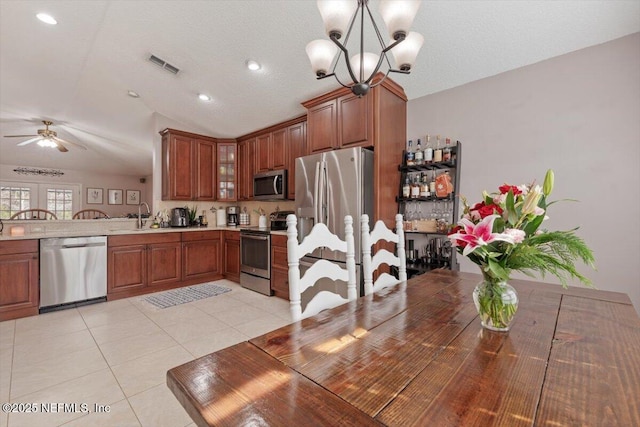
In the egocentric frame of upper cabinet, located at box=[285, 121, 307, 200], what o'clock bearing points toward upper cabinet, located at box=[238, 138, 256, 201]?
upper cabinet, located at box=[238, 138, 256, 201] is roughly at 3 o'clock from upper cabinet, located at box=[285, 121, 307, 200].

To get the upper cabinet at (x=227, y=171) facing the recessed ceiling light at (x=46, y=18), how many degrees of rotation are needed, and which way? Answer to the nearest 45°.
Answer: approximately 45° to its right

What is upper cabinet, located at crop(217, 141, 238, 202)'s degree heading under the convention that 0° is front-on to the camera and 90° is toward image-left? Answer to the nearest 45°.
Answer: approximately 0°

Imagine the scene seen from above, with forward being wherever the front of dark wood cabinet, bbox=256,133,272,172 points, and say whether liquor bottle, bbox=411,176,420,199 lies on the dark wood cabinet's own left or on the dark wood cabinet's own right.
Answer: on the dark wood cabinet's own left

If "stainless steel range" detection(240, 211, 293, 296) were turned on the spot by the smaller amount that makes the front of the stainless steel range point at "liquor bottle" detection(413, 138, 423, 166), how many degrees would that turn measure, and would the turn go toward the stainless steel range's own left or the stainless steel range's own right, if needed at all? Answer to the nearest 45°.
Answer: approximately 90° to the stainless steel range's own left

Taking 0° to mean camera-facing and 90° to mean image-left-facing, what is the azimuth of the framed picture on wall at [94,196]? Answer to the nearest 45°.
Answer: approximately 0°

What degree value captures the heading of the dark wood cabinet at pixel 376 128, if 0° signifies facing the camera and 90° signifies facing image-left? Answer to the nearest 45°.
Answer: approximately 45°

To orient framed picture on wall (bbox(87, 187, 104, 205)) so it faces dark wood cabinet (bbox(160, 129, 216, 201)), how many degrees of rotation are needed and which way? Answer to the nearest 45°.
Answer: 0° — it already faces it

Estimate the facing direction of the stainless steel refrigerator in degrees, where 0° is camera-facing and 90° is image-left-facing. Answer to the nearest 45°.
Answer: approximately 45°

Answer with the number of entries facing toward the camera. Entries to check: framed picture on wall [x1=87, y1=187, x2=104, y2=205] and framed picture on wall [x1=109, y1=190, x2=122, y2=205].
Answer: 2

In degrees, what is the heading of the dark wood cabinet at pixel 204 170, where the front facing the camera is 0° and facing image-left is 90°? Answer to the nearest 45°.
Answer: approximately 315°
